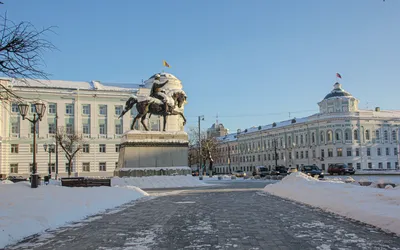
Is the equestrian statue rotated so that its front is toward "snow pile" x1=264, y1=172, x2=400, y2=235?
no

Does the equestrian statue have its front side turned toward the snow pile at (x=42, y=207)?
no
